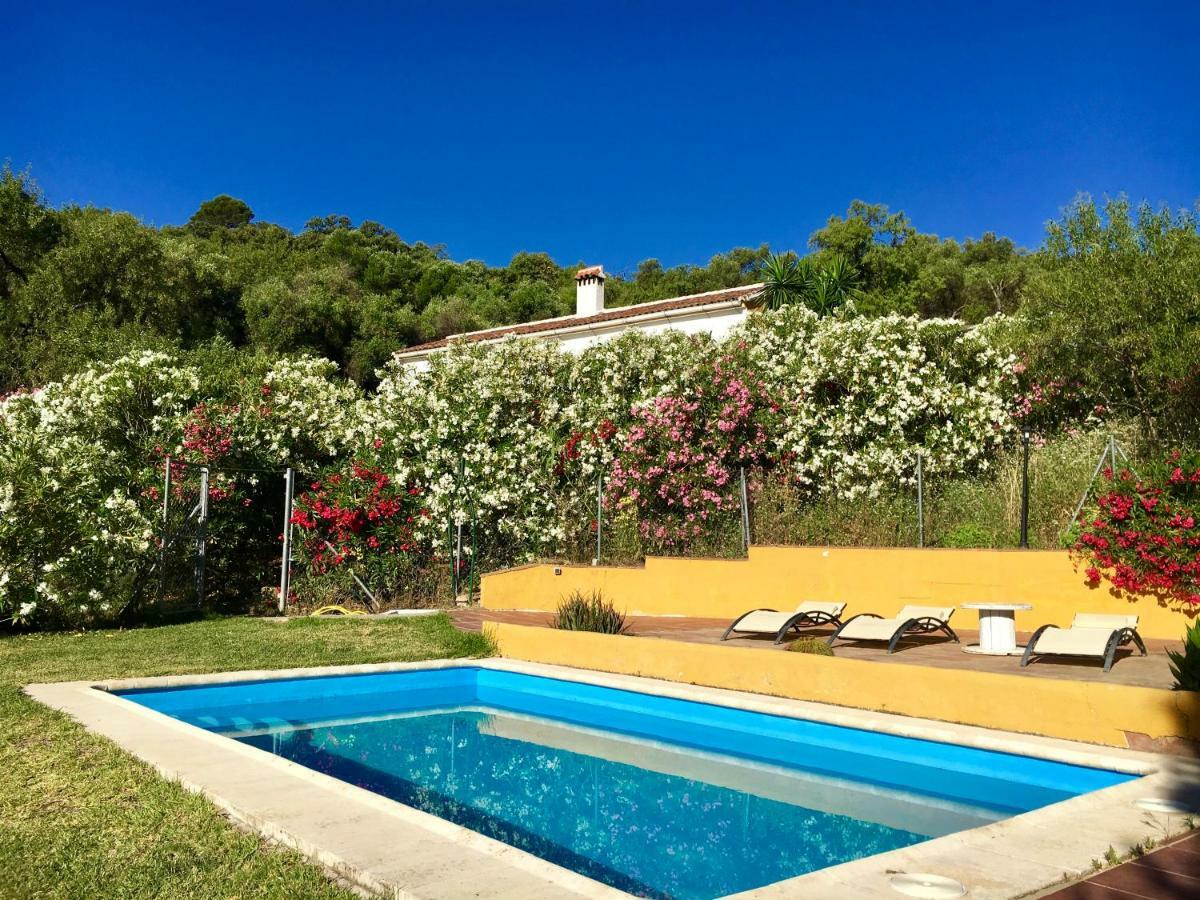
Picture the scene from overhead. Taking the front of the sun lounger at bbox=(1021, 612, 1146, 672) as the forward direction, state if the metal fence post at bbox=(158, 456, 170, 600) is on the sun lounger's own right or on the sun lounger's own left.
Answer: on the sun lounger's own right

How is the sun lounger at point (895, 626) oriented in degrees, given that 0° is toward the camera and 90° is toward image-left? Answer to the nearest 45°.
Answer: approximately 45°

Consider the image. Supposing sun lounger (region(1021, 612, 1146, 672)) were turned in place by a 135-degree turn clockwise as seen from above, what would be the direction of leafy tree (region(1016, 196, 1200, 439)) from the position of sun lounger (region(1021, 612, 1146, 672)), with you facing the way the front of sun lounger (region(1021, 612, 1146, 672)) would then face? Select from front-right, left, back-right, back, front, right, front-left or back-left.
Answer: front

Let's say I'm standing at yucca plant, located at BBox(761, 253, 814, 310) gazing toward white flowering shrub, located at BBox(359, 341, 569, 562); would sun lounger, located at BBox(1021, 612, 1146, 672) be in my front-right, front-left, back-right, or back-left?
front-left

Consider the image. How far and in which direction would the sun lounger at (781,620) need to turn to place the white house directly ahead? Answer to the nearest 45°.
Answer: approximately 135° to its right

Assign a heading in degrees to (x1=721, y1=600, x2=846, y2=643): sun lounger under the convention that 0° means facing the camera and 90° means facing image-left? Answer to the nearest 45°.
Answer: approximately 45°

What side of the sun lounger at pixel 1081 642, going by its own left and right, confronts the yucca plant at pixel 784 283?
right

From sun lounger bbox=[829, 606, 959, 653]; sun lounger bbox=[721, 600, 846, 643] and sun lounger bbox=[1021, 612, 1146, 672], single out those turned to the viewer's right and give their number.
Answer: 0

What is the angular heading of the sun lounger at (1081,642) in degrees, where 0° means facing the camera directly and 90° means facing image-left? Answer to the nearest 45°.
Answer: approximately 45°
